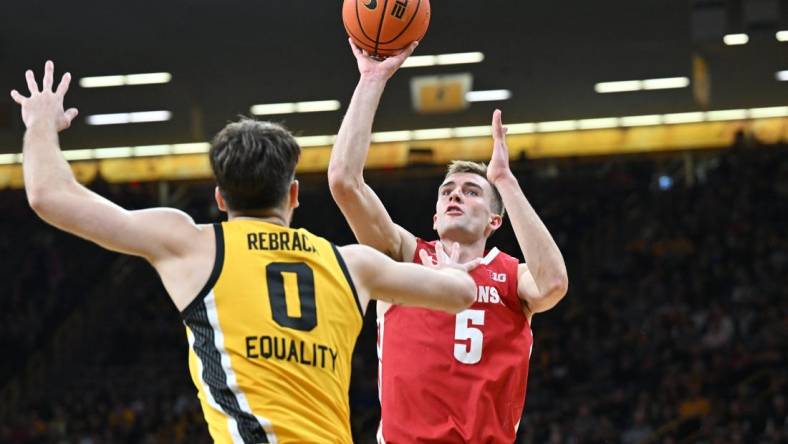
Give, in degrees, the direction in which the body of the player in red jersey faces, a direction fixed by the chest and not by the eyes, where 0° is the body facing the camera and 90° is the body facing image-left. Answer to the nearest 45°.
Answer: approximately 0°

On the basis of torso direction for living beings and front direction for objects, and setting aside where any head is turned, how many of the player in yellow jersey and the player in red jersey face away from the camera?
1

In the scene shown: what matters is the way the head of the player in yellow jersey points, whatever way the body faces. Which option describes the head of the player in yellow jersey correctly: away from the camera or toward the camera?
away from the camera

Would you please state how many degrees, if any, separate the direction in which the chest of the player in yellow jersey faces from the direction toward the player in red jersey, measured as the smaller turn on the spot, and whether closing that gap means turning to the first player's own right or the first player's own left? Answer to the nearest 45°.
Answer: approximately 45° to the first player's own right

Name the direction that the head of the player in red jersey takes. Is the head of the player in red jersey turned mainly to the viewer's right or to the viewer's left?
to the viewer's left

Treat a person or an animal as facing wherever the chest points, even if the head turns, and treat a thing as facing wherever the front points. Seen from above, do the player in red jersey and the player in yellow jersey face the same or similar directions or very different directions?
very different directions

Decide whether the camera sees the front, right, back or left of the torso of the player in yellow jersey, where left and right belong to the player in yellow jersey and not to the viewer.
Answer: back
